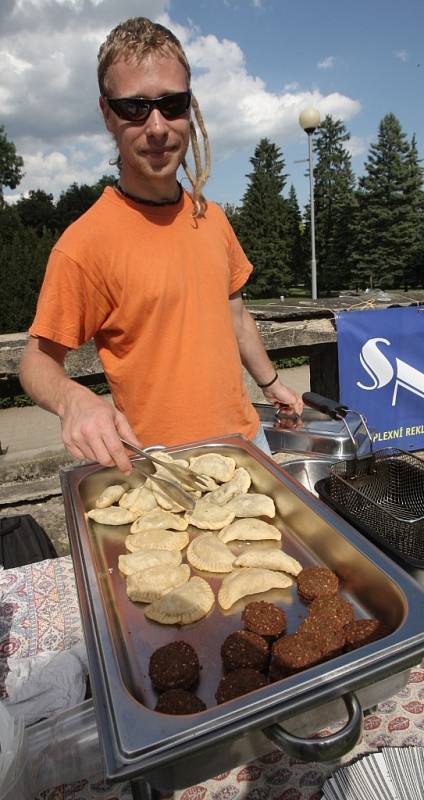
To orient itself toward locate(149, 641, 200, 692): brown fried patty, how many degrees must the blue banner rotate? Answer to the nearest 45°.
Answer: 0° — it already faces it

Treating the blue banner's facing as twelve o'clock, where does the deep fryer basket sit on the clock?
The deep fryer basket is roughly at 12 o'clock from the blue banner.

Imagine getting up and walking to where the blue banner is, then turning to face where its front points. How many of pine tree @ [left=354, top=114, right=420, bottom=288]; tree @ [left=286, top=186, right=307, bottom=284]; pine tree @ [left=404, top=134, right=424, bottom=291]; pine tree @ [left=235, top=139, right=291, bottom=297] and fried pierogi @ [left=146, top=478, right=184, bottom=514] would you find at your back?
4

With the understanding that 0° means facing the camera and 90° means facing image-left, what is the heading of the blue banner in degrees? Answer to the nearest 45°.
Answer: approximately 0°

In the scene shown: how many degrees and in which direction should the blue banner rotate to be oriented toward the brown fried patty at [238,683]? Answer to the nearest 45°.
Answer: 0° — it already faces it

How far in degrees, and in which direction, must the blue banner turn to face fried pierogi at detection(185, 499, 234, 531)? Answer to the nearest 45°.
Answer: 0° — it already faces it

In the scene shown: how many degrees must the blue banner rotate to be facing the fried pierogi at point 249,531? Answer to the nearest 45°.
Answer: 0° — it already faces it

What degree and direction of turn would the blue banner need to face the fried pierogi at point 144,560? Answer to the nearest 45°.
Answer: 0° — it already faces it

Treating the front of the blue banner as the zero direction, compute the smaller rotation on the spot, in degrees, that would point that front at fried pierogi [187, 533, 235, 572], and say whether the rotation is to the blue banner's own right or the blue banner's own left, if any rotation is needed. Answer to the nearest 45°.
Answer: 0° — it already faces it

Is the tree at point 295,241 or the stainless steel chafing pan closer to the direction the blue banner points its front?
the stainless steel chafing pan
